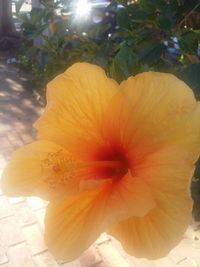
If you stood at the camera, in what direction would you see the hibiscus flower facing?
facing the viewer and to the left of the viewer
